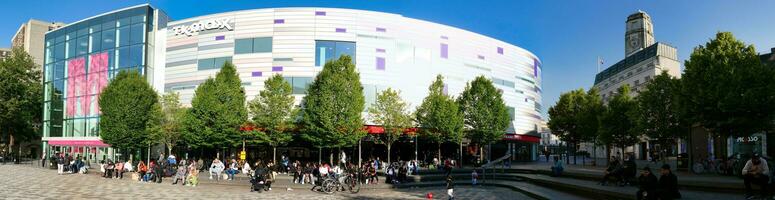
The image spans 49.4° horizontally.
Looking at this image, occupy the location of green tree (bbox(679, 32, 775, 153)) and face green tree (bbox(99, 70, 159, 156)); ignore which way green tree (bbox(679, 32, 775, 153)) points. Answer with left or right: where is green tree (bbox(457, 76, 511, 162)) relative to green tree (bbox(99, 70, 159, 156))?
right

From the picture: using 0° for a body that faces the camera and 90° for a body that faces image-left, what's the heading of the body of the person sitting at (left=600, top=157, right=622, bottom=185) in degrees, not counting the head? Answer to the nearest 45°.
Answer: approximately 90°

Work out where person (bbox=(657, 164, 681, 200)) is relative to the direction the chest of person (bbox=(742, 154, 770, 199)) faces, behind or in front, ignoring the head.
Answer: in front
